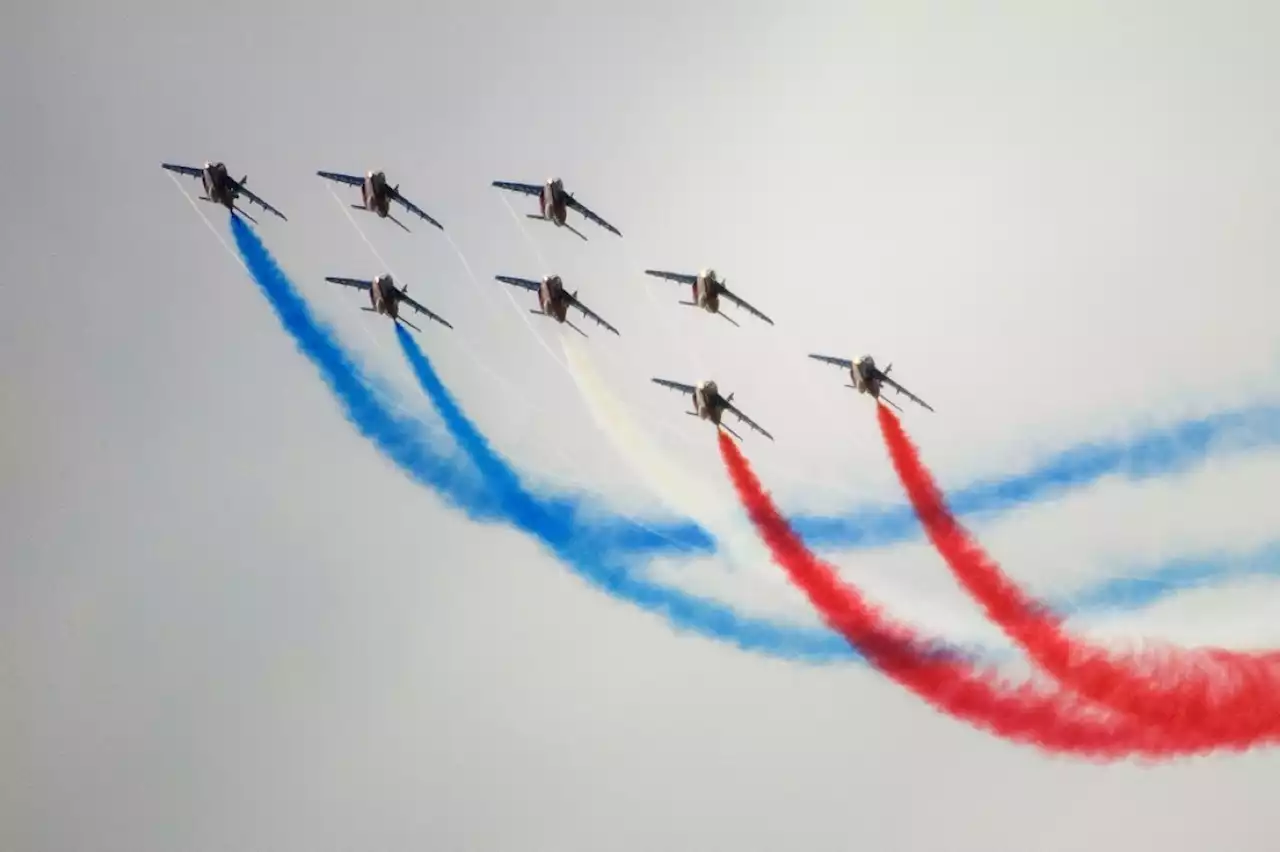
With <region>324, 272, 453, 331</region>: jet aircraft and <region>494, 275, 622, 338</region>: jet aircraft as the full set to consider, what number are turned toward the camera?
2

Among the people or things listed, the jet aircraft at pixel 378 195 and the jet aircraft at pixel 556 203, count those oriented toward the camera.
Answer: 2

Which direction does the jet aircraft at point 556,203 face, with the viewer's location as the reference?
facing the viewer

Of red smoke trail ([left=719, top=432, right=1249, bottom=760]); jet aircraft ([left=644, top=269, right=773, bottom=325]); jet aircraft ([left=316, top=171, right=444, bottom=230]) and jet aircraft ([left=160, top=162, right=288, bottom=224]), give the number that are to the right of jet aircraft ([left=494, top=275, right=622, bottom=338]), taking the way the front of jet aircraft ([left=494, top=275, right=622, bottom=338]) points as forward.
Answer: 2

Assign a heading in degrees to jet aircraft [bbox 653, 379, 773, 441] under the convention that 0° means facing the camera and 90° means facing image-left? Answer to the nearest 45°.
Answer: approximately 0°

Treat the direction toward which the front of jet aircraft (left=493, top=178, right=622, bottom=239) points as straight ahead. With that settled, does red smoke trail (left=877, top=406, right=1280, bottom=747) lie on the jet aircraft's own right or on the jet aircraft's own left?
on the jet aircraft's own left

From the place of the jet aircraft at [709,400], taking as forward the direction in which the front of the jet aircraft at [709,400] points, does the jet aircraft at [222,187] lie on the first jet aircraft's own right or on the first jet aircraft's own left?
on the first jet aircraft's own right

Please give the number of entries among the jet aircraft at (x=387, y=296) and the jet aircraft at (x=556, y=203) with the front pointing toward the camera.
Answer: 2

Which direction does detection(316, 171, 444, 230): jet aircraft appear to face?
toward the camera

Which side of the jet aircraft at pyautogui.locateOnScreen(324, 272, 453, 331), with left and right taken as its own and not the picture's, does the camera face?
front

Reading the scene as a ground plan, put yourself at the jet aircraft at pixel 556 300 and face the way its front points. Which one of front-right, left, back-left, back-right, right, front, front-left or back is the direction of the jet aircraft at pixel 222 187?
right
